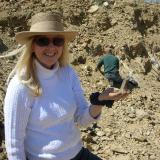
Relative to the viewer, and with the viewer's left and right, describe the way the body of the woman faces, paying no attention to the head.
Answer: facing the viewer and to the right of the viewer
